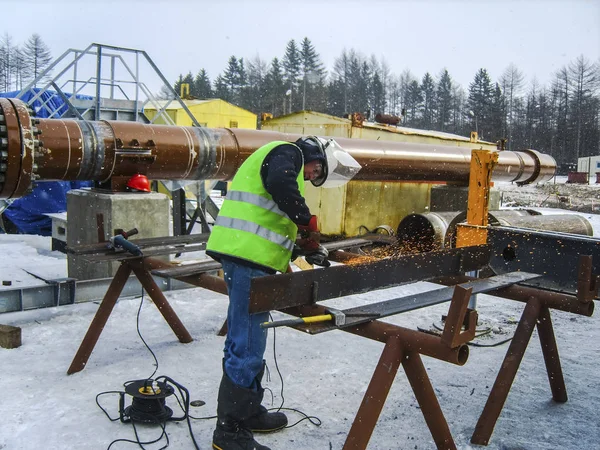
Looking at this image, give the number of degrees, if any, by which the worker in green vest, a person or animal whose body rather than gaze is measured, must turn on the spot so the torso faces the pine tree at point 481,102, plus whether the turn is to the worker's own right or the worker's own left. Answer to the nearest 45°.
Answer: approximately 90° to the worker's own left

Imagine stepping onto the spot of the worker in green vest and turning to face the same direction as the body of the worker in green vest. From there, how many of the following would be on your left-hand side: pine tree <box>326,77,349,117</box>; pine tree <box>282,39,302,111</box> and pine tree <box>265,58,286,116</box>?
3

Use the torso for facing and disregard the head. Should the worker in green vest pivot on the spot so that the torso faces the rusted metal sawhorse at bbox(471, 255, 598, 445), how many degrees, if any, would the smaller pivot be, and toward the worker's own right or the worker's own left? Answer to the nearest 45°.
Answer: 0° — they already face it

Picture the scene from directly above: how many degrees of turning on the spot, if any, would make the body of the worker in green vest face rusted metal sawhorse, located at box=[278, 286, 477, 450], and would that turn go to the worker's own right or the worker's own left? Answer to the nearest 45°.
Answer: approximately 45° to the worker's own right

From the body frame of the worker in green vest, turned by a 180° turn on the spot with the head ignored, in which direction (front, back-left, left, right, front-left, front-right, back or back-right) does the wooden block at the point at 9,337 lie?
front-right

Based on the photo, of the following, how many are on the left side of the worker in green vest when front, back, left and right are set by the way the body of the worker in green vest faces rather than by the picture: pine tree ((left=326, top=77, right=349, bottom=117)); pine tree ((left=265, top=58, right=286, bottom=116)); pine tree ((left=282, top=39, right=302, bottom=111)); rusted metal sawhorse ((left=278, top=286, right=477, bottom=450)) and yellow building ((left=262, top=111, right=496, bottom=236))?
4

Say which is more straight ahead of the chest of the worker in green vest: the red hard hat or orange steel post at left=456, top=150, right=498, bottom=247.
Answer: the orange steel post

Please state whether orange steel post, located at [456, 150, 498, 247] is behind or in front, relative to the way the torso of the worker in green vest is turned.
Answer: in front

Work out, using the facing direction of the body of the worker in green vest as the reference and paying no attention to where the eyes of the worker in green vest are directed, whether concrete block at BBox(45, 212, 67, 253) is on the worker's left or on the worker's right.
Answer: on the worker's left

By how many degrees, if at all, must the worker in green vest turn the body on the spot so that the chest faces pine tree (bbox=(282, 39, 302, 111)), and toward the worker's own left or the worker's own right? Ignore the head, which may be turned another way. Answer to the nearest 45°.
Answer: approximately 90° to the worker's own left

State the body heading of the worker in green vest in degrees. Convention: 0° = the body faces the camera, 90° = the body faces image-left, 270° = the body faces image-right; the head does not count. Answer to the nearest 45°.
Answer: approximately 270°

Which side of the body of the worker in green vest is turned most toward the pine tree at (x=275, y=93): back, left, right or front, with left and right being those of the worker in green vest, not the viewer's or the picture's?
left

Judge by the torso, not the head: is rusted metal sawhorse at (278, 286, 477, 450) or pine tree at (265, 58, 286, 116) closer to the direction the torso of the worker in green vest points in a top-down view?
the rusted metal sawhorse

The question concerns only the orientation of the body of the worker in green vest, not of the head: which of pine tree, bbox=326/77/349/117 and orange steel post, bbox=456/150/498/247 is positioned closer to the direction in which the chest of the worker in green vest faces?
the orange steel post

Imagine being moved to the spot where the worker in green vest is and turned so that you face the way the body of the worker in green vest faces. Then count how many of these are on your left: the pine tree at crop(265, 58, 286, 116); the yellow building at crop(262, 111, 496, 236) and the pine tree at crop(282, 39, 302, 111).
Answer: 3

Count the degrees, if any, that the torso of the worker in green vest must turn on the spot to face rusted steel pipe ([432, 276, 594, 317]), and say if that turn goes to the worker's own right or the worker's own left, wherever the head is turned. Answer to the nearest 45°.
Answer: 0° — they already face it

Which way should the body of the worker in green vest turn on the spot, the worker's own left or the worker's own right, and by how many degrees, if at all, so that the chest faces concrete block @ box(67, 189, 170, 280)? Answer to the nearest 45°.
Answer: approximately 135° to the worker's own left
